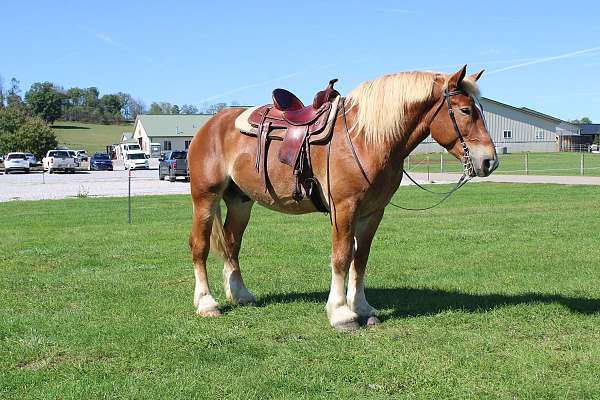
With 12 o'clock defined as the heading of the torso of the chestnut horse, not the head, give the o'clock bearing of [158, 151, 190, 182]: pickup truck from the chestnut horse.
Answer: The pickup truck is roughly at 7 o'clock from the chestnut horse.
